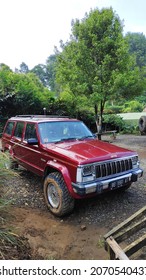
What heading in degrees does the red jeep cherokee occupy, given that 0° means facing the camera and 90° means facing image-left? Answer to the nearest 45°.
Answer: approximately 315°

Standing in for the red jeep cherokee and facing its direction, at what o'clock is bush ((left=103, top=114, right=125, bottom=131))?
The bush is roughly at 8 o'clock from the red jeep cherokee.

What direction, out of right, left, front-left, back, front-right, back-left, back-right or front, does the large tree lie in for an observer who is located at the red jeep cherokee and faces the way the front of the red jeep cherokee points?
back-left
